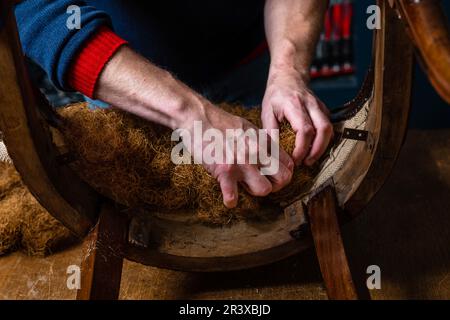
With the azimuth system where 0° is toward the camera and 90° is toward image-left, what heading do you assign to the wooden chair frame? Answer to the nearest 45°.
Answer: approximately 0°
